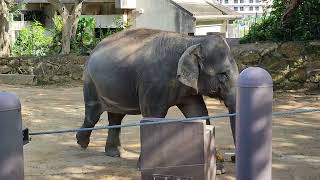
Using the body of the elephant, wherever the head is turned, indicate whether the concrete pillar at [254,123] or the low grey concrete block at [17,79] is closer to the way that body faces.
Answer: the concrete pillar

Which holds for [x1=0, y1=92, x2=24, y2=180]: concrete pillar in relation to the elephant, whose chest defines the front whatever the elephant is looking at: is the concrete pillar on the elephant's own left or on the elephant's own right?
on the elephant's own right

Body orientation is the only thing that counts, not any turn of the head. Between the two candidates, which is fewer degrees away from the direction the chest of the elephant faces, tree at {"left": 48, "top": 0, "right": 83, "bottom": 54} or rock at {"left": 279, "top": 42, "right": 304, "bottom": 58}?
the rock

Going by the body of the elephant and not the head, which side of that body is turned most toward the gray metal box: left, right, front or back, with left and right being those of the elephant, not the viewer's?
right

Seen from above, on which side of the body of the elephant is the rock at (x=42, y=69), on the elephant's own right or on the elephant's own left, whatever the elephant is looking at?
on the elephant's own left

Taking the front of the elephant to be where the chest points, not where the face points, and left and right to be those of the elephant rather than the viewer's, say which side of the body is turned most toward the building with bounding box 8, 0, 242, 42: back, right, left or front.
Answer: left

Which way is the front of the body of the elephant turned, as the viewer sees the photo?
to the viewer's right

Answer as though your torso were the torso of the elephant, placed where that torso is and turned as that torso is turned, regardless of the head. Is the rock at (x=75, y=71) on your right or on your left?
on your left

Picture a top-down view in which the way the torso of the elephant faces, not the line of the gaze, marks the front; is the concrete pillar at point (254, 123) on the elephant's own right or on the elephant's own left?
on the elephant's own right

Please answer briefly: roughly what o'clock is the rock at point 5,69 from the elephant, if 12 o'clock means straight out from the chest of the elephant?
The rock is roughly at 8 o'clock from the elephant.
